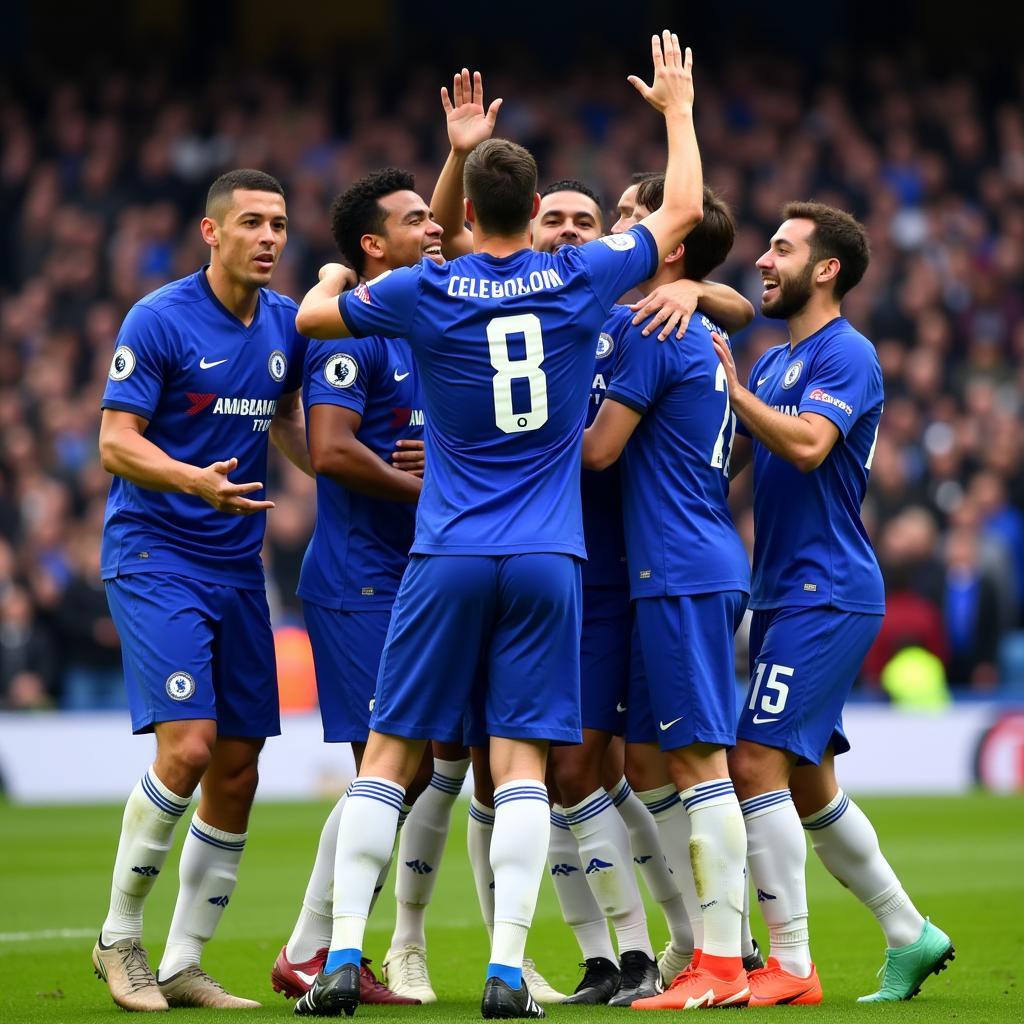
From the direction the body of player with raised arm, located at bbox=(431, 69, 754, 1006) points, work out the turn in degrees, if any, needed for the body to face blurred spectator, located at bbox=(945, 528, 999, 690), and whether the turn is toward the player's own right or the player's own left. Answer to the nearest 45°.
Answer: approximately 180°

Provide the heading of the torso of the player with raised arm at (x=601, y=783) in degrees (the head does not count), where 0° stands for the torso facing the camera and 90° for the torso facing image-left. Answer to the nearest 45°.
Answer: approximately 0°

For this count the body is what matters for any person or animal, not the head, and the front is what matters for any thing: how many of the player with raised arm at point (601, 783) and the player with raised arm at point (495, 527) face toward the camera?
1

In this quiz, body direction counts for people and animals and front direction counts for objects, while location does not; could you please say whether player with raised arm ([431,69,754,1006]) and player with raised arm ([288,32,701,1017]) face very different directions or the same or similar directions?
very different directions

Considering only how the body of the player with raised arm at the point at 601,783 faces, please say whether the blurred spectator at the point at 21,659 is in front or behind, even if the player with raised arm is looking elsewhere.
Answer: behind

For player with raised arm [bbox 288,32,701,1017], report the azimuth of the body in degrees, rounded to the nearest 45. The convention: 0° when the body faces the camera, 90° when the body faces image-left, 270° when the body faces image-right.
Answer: approximately 180°

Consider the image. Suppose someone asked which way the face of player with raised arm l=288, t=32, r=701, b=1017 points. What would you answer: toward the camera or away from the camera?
away from the camera
